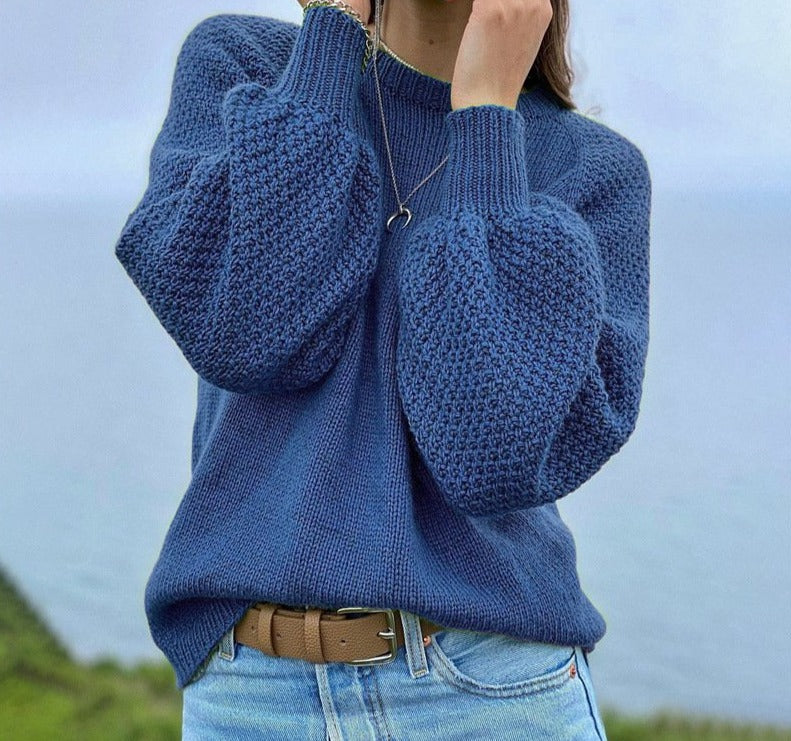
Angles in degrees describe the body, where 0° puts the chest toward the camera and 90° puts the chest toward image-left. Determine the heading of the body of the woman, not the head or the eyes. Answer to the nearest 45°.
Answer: approximately 0°
